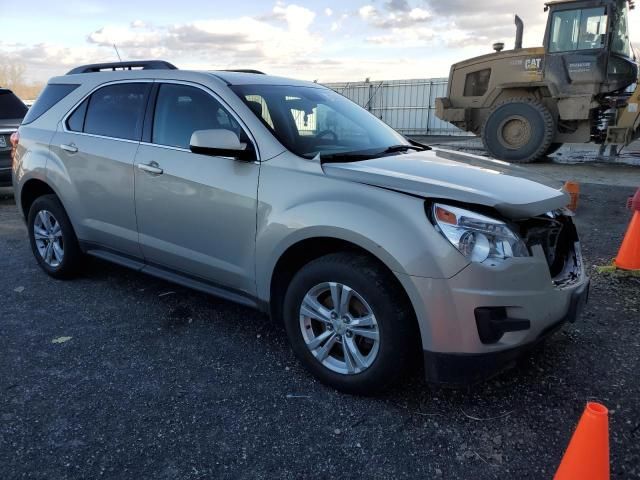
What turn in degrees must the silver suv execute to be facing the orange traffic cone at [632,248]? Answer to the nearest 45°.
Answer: approximately 90° to its left

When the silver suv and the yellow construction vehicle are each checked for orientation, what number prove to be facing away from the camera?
0

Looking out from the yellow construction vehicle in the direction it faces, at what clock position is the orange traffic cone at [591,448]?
The orange traffic cone is roughly at 3 o'clock from the yellow construction vehicle.

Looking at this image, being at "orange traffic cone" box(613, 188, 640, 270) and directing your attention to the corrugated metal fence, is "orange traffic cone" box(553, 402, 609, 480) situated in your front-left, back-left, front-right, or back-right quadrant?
back-left

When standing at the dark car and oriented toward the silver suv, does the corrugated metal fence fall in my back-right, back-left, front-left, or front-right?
back-left

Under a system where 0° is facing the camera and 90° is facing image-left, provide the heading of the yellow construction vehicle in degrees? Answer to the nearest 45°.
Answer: approximately 270°

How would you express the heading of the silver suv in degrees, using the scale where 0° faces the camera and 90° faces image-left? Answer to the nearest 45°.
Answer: approximately 315°

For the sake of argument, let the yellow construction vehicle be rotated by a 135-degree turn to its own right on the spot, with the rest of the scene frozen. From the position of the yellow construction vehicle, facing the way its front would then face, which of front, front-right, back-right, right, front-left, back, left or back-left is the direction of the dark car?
front

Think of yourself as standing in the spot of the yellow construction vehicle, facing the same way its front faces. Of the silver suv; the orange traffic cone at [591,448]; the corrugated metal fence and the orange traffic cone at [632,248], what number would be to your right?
3

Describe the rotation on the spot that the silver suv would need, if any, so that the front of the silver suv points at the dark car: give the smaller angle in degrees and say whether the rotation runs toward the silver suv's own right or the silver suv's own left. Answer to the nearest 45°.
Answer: approximately 180°

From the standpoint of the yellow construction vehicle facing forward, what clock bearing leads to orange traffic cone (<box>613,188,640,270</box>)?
The orange traffic cone is roughly at 3 o'clock from the yellow construction vehicle.
